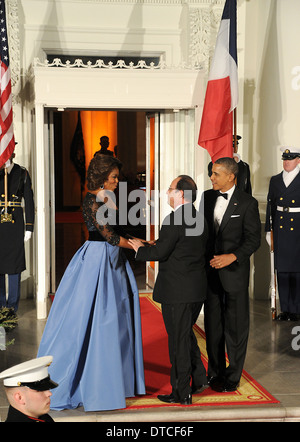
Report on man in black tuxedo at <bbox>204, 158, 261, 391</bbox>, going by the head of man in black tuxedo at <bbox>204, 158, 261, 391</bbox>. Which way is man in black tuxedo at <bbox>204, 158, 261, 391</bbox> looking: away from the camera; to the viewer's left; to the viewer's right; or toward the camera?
to the viewer's left

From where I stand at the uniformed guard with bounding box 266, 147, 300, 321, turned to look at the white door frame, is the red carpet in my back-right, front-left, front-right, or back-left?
front-left

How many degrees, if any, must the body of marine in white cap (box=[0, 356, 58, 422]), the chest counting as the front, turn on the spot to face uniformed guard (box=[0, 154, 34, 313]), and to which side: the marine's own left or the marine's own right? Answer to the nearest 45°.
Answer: approximately 90° to the marine's own left

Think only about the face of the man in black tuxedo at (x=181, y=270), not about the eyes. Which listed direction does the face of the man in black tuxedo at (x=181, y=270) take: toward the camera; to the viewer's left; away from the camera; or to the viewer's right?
to the viewer's left

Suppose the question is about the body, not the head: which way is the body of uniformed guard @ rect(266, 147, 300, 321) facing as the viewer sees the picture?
toward the camera

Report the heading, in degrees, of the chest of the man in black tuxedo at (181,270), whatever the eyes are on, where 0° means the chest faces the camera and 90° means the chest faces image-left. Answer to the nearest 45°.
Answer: approximately 135°

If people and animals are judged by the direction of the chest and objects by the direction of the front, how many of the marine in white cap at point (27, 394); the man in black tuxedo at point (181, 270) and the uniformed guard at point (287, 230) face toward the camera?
1

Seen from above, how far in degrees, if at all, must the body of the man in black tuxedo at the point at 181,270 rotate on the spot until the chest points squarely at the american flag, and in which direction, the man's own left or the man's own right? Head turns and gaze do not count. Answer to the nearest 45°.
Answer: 0° — they already face it

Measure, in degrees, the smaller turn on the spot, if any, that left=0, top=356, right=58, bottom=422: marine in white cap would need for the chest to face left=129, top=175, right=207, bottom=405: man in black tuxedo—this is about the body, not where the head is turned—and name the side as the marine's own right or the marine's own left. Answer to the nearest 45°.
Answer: approximately 45° to the marine's own left

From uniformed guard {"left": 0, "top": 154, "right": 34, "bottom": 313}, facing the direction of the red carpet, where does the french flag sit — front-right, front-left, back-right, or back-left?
front-left

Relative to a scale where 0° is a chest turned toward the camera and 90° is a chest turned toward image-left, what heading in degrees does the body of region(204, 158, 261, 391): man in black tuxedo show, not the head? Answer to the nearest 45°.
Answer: approximately 45°

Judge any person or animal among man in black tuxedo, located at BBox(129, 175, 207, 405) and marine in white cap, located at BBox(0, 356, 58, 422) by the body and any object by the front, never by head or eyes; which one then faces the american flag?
the man in black tuxedo

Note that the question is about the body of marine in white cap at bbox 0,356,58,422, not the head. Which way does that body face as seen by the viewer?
to the viewer's right

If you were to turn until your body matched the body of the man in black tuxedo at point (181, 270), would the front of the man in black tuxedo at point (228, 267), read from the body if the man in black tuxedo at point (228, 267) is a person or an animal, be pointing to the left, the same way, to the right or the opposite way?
to the left

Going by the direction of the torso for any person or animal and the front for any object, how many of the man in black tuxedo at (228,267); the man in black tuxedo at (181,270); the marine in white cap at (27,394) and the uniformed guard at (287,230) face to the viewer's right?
1

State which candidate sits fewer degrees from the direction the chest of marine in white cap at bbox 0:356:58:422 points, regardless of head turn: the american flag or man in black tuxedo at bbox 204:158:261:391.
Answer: the man in black tuxedo

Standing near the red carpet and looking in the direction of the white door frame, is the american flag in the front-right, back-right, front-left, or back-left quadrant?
front-left
